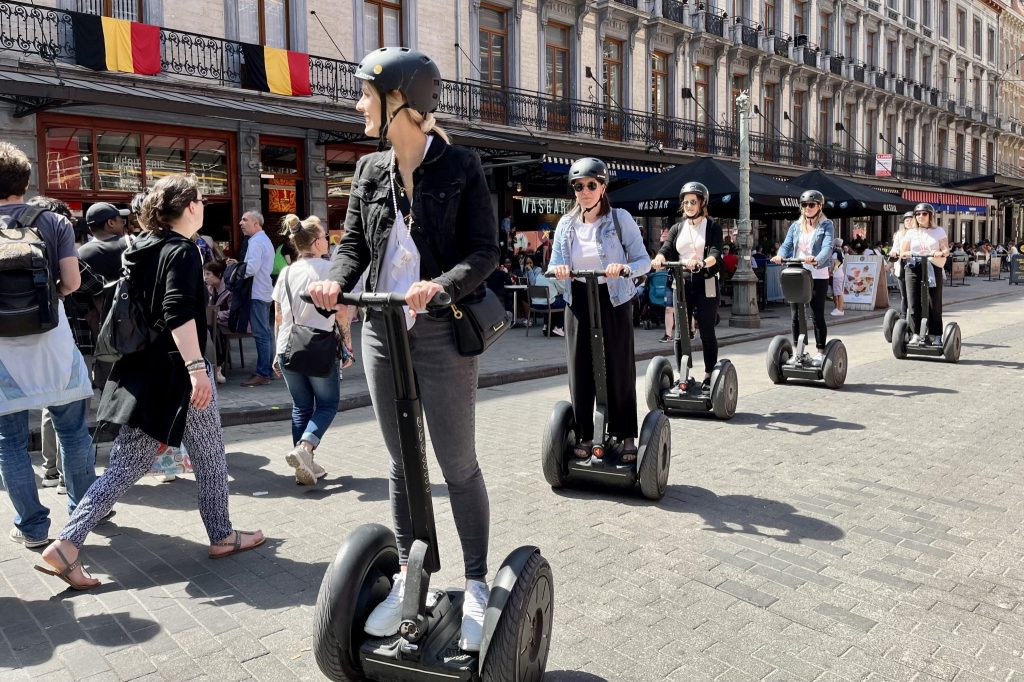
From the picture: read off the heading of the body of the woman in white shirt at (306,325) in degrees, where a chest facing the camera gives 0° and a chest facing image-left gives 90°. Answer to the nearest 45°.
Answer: approximately 225°

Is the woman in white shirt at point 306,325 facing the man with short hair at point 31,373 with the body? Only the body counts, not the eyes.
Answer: no

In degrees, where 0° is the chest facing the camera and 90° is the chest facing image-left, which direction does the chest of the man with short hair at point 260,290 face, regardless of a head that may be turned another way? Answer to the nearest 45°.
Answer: approximately 90°

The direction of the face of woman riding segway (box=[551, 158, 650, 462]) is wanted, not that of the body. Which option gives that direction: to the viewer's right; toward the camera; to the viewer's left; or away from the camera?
toward the camera

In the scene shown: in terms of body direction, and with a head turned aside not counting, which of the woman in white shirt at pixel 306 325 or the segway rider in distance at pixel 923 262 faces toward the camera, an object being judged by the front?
the segway rider in distance

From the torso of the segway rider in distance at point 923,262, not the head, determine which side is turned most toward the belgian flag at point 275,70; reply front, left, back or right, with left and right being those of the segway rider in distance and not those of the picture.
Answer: right

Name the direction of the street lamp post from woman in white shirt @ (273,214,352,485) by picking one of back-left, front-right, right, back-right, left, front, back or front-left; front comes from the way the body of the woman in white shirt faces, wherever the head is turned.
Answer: front

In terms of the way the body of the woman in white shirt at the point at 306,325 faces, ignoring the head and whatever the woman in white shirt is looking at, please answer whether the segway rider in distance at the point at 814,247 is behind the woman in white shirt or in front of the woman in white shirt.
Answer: in front

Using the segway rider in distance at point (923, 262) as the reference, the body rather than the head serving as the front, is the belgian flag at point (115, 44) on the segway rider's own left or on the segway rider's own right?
on the segway rider's own right

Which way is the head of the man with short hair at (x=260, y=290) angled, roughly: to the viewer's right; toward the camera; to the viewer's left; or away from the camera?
to the viewer's left

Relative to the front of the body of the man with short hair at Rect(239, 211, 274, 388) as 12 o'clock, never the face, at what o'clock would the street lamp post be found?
The street lamp post is roughly at 5 o'clock from the man with short hair.

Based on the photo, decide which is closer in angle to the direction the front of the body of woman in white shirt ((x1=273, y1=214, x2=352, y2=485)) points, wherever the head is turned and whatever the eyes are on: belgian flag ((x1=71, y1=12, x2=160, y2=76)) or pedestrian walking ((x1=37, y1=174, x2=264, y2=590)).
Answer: the belgian flag

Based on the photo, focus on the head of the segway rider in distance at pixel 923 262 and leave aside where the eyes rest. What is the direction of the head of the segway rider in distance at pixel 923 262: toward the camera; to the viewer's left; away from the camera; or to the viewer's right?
toward the camera

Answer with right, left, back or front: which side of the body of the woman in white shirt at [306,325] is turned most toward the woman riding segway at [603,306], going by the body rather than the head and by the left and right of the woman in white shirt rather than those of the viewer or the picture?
right

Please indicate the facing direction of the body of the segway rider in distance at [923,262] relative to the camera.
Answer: toward the camera

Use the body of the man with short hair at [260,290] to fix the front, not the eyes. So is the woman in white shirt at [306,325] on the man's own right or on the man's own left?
on the man's own left

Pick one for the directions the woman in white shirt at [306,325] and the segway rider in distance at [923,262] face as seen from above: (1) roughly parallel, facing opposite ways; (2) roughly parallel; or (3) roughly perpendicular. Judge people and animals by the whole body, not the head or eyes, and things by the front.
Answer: roughly parallel, facing opposite ways

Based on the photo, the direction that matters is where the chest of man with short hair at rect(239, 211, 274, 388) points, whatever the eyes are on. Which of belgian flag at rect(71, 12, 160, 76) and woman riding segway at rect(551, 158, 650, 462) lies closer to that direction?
the belgian flag

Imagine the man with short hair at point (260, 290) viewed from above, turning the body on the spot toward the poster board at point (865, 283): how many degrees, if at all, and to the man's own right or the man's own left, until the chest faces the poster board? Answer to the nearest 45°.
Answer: approximately 135° to the man's own right

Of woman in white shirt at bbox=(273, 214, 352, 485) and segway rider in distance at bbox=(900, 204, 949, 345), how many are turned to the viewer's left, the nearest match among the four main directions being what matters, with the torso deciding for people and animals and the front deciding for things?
0
